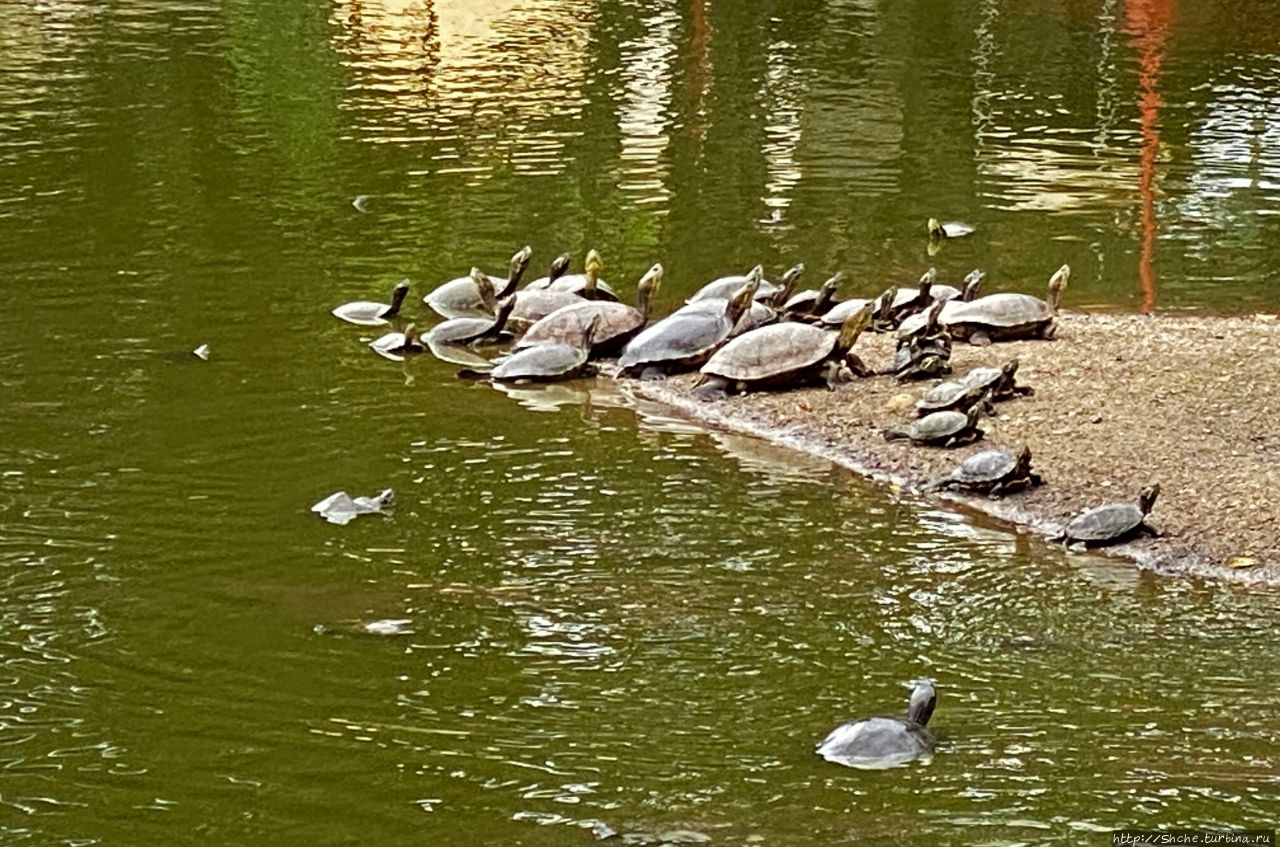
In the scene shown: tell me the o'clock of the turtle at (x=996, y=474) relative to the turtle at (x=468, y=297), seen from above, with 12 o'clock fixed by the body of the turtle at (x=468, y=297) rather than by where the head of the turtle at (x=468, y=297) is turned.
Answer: the turtle at (x=996, y=474) is roughly at 2 o'clock from the turtle at (x=468, y=297).

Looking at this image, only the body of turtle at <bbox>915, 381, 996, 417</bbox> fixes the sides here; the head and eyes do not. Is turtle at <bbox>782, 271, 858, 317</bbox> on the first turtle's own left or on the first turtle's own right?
on the first turtle's own left

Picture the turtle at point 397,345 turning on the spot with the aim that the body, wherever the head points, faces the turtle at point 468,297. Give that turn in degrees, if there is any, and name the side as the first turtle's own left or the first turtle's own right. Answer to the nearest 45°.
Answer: approximately 45° to the first turtle's own left

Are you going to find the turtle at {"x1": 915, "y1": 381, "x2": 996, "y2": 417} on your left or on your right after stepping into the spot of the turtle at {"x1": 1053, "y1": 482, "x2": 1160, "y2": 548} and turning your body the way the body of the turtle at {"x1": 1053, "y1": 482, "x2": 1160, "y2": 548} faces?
on your left

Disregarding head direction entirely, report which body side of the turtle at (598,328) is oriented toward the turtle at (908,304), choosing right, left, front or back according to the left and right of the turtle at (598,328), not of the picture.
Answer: front

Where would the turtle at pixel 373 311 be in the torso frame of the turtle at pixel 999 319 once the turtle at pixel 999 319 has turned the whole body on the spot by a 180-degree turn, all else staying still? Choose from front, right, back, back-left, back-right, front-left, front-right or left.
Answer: front

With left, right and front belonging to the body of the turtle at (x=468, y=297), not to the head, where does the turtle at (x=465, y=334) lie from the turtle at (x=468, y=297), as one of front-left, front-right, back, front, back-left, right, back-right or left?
right

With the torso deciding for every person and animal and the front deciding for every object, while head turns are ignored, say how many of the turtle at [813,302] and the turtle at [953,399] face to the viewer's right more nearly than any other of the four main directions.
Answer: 2

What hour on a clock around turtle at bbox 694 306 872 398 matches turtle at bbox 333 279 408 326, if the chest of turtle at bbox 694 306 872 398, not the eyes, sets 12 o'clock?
turtle at bbox 333 279 408 326 is roughly at 7 o'clock from turtle at bbox 694 306 872 398.

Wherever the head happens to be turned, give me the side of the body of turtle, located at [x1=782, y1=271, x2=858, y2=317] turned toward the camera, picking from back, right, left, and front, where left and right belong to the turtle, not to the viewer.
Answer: right

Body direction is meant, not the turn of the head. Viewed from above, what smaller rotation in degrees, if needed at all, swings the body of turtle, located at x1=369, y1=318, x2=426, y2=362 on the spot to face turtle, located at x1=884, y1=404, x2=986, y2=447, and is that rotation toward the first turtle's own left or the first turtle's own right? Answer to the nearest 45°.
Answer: approximately 45° to the first turtle's own right

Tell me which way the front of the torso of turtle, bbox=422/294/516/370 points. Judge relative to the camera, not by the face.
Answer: to the viewer's right

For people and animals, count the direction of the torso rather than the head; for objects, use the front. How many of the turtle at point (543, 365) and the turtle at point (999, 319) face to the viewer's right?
2

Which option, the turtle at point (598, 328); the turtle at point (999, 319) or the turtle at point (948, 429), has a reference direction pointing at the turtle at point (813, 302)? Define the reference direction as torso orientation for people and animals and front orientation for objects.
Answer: the turtle at point (598, 328)

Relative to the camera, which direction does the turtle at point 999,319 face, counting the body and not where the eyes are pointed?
to the viewer's right
